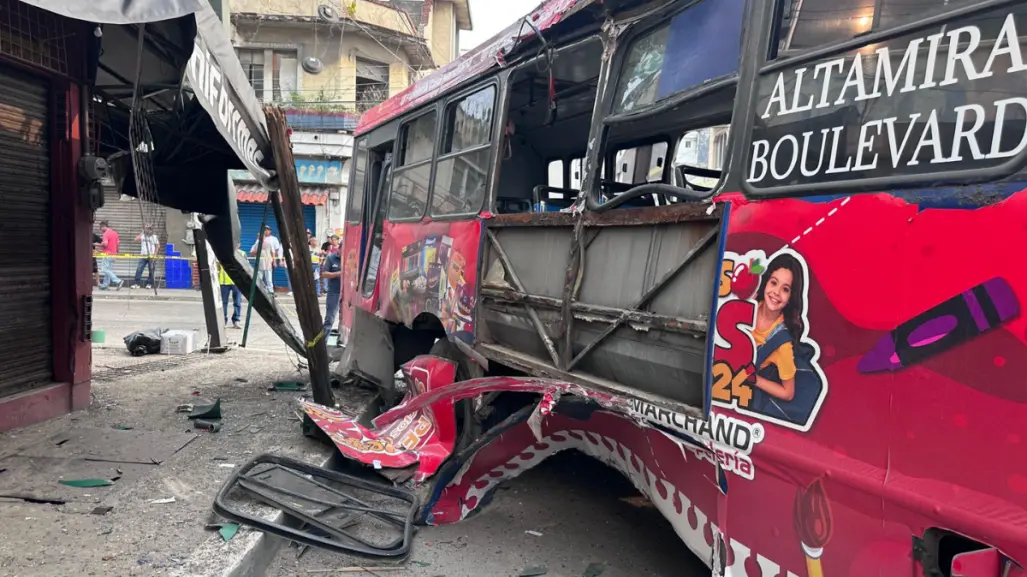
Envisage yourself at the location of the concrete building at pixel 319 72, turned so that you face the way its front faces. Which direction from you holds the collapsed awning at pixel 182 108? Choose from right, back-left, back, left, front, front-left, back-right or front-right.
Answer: front

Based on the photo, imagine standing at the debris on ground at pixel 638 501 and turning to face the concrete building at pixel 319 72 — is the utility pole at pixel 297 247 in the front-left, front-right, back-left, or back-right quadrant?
front-left

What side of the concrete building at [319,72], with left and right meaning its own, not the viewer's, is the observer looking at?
front

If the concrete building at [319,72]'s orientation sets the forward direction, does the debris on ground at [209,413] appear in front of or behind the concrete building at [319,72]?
in front

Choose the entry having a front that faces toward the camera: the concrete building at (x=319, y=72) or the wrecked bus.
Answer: the concrete building

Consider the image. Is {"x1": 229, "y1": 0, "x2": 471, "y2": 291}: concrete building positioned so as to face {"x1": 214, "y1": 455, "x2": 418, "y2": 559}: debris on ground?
yes

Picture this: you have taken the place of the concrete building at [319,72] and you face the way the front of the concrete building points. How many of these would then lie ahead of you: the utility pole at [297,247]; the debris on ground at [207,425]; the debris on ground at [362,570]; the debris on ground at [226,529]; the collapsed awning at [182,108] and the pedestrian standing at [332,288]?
6

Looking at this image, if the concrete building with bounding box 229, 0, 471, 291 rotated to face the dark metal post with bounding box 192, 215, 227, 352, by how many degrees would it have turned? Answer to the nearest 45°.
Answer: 0° — it already faces it
